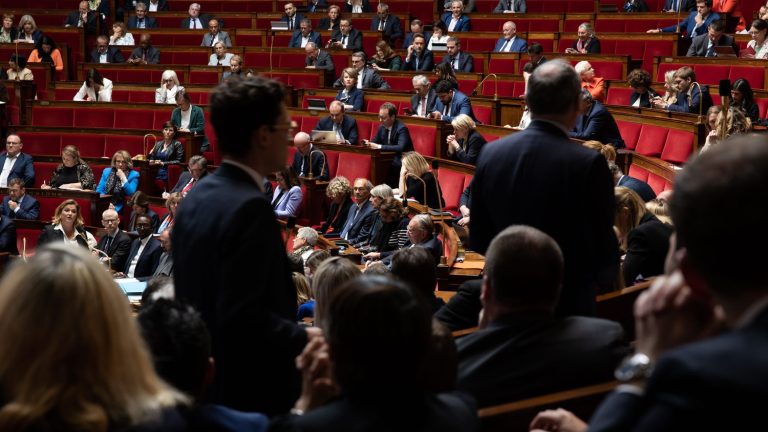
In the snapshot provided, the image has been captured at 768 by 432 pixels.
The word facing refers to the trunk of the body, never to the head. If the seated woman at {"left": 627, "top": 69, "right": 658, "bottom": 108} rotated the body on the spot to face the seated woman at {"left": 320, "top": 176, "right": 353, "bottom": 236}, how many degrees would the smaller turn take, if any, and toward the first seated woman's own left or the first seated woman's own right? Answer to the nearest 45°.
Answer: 0° — they already face them

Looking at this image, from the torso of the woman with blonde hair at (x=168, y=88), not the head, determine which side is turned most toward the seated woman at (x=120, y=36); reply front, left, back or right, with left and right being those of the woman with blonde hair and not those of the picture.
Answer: back

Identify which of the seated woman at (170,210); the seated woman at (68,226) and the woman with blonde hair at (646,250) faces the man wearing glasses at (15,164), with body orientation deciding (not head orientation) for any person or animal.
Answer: the woman with blonde hair

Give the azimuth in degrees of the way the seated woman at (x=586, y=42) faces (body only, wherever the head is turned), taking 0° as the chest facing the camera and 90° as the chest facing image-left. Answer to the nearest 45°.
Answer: approximately 45°

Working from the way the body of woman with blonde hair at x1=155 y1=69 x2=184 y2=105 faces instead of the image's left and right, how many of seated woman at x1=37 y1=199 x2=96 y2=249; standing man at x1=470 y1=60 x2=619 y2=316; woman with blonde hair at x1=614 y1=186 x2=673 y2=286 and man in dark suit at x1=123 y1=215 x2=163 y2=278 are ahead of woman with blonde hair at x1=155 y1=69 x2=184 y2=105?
4

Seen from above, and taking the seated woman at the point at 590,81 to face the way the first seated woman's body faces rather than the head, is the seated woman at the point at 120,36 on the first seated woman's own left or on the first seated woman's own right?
on the first seated woman's own right

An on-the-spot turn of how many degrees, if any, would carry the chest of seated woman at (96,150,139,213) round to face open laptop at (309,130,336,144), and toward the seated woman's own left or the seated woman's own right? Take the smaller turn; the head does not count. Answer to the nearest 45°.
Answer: approximately 90° to the seated woman's own left

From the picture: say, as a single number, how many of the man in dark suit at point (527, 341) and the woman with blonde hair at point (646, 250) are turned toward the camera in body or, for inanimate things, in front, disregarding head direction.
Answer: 0

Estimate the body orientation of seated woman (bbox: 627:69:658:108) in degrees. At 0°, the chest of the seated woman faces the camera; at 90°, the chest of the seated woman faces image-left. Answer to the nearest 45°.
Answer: approximately 45°

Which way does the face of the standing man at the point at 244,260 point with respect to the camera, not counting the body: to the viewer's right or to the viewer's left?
to the viewer's right

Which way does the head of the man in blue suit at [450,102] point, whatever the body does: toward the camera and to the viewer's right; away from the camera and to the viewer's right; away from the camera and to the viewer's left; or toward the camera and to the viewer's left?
toward the camera and to the viewer's left

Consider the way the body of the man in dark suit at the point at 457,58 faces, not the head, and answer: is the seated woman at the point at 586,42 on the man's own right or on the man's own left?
on the man's own left

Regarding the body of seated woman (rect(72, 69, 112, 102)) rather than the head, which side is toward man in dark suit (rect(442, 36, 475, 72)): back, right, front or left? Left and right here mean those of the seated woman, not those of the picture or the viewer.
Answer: left

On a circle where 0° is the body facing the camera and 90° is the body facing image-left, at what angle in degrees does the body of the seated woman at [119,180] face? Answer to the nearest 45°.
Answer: approximately 0°

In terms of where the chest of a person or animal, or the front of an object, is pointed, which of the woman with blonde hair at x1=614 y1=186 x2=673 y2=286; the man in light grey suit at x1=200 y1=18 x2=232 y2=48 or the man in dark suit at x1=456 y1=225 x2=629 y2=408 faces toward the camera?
the man in light grey suit

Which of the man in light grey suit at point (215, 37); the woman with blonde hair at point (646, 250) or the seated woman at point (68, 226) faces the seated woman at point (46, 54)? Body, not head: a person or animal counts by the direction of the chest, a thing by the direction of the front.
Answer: the woman with blonde hair

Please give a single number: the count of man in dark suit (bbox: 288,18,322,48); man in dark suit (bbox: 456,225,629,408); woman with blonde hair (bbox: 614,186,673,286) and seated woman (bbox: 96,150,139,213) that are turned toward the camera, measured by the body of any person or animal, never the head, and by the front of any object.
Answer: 2
